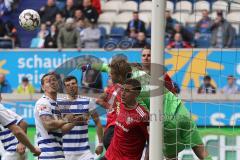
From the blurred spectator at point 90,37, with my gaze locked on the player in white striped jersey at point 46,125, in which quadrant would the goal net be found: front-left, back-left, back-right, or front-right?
front-left

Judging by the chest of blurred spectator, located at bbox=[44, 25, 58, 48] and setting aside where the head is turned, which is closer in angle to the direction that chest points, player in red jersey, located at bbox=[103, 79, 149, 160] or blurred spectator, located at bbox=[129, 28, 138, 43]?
the player in red jersey

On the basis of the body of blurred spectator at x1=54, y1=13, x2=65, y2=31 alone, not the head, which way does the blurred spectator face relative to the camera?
toward the camera

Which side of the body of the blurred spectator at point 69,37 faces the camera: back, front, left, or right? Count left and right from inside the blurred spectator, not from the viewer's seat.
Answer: front

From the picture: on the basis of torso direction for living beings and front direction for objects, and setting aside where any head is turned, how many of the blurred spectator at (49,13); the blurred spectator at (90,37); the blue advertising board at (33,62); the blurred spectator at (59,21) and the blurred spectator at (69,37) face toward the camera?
5

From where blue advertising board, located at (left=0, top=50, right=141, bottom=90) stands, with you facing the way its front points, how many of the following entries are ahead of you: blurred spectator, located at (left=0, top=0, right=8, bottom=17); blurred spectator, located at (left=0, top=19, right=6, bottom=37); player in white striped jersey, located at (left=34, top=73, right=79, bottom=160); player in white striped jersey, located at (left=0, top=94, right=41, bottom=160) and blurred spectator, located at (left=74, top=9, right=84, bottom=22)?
2

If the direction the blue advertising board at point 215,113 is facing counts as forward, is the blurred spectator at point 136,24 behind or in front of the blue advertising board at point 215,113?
behind

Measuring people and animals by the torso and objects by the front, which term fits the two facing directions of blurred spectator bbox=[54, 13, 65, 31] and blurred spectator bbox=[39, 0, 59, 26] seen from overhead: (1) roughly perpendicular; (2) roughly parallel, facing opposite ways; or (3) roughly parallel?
roughly parallel

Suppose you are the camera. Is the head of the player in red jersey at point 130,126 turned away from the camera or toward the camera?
toward the camera

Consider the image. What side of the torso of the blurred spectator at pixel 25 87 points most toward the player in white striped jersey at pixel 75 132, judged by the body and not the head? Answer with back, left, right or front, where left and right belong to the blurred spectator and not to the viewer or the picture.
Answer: front

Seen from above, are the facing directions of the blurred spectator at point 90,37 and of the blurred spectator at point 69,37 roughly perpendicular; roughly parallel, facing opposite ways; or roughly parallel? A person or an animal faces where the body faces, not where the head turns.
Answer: roughly parallel

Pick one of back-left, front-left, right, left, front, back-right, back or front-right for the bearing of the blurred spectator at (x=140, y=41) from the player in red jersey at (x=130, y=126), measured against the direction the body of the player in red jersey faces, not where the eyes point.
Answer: back-right

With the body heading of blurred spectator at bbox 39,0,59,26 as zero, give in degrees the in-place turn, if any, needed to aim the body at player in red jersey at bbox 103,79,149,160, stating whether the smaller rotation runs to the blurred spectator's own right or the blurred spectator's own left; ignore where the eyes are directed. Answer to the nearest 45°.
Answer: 0° — they already face them

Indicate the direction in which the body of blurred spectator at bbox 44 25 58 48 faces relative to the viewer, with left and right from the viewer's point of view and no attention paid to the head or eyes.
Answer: facing the viewer
